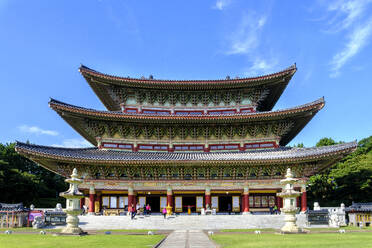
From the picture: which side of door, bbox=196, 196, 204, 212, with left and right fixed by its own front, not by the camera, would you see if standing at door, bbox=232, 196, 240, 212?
left

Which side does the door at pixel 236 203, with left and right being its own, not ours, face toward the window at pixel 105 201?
right

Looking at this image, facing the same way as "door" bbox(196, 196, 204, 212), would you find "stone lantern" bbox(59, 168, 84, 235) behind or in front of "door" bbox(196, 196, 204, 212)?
in front

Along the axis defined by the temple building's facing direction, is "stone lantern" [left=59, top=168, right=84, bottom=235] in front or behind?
in front

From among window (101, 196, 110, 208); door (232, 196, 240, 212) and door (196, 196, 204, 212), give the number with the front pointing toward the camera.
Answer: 3

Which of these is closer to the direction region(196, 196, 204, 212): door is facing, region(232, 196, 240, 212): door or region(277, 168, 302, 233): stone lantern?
the stone lantern

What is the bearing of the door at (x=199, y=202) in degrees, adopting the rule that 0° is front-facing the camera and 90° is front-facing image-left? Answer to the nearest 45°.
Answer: approximately 0°
